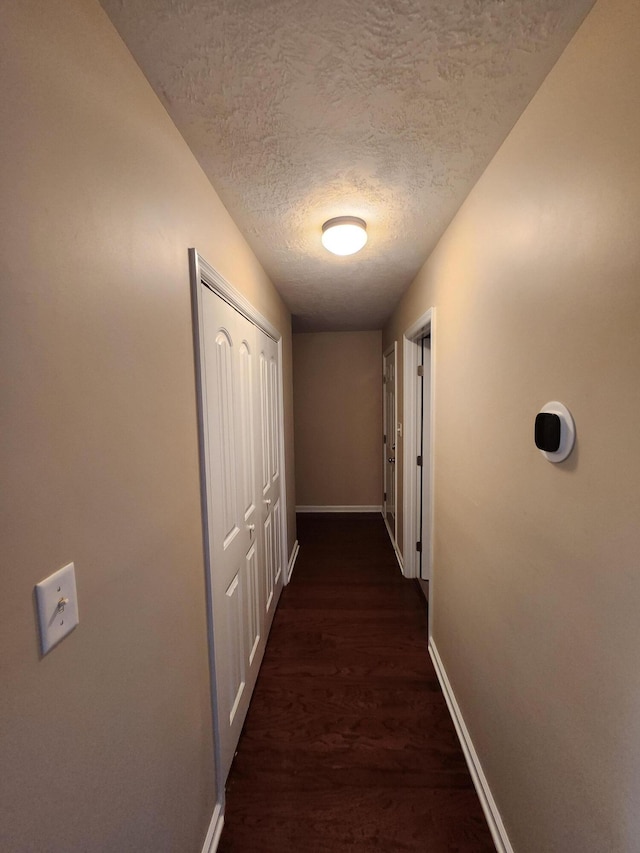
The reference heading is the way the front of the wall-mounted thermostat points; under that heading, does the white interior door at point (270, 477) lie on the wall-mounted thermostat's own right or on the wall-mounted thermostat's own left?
on the wall-mounted thermostat's own right

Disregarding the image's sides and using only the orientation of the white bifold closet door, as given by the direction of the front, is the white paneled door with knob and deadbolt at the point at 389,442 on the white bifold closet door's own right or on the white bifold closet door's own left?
on the white bifold closet door's own left

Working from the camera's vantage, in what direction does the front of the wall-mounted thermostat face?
facing the viewer and to the left of the viewer

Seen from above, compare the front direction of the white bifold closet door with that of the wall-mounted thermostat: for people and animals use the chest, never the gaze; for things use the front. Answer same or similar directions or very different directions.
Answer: very different directions

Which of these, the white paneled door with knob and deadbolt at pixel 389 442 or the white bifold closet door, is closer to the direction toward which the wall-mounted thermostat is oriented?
the white bifold closet door

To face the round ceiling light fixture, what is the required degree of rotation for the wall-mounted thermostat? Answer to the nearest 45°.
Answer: approximately 90° to its right

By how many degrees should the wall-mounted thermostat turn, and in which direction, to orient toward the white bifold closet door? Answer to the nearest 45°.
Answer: approximately 45° to its right

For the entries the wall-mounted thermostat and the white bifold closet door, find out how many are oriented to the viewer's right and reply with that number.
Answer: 1

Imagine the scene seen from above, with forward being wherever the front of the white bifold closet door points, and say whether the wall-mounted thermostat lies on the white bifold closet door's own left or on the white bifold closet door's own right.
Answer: on the white bifold closet door's own right

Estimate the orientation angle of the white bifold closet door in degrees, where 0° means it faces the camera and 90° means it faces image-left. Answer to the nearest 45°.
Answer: approximately 270°
